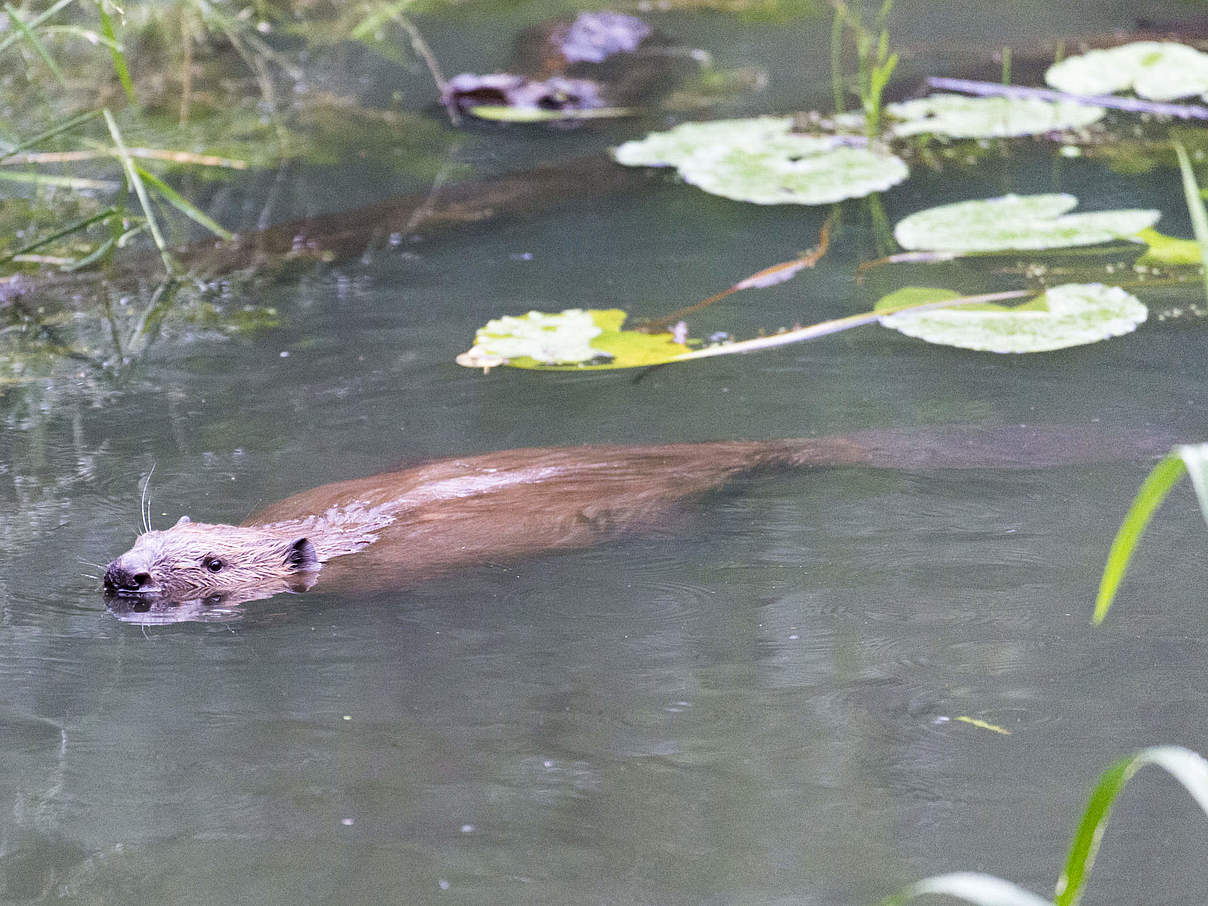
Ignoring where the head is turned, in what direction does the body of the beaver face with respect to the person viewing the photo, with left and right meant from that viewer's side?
facing the viewer and to the left of the viewer

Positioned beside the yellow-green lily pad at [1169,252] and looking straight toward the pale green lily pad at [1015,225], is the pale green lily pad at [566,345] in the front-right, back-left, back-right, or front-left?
front-left

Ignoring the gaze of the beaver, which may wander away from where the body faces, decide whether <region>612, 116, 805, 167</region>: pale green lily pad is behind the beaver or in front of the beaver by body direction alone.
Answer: behind

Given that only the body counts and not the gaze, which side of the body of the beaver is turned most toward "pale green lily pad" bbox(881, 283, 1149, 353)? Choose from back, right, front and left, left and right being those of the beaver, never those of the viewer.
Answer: back

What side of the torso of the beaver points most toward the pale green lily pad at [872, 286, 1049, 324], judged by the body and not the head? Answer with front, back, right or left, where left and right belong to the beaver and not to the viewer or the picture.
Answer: back

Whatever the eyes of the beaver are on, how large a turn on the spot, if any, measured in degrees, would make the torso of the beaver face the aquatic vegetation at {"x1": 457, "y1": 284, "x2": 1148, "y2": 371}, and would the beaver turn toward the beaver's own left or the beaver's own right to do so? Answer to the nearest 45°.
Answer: approximately 180°

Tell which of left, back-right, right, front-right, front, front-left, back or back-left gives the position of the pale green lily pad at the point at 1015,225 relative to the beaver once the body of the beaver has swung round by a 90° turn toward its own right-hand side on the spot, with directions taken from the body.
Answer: right

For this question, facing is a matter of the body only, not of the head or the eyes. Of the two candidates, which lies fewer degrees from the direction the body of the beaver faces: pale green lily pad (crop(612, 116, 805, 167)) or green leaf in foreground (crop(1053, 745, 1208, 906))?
the green leaf in foreground

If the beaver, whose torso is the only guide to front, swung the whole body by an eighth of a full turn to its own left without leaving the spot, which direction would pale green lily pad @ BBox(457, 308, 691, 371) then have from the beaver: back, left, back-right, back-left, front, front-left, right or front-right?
back

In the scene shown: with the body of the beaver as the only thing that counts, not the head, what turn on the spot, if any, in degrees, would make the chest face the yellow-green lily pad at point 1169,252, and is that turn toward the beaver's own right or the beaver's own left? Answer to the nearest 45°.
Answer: approximately 180°

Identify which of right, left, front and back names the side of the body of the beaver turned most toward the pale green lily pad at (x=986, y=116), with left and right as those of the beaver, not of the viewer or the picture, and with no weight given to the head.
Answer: back
